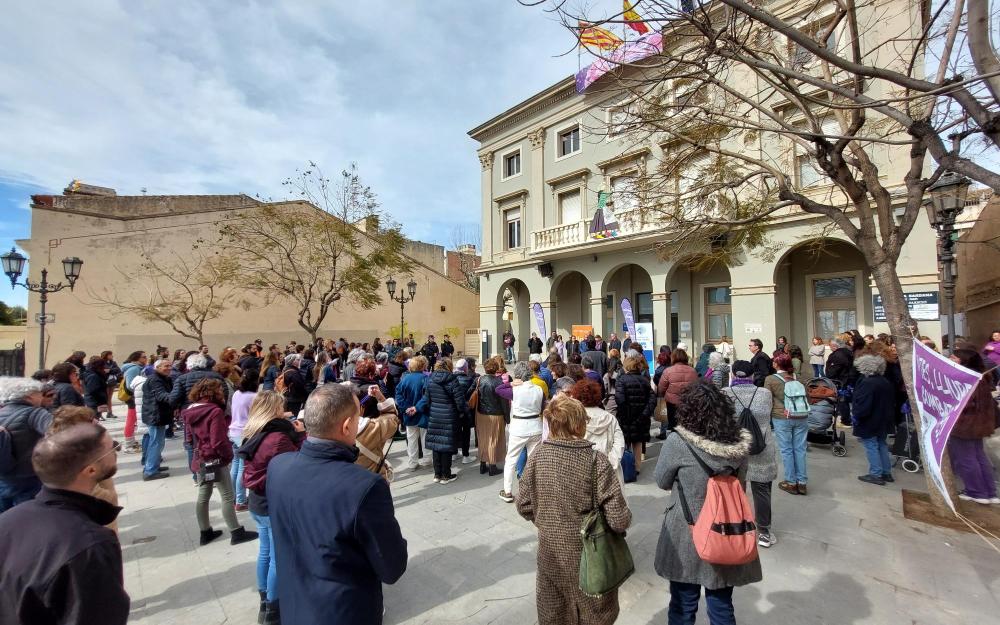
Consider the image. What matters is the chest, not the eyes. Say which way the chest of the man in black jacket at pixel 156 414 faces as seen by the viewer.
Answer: to the viewer's right

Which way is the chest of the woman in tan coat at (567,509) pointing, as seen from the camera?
away from the camera

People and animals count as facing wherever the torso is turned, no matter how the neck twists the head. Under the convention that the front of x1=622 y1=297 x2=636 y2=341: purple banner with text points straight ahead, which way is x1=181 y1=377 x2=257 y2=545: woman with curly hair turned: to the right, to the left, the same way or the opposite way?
the opposite way

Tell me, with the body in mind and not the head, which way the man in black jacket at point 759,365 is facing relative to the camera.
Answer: to the viewer's left

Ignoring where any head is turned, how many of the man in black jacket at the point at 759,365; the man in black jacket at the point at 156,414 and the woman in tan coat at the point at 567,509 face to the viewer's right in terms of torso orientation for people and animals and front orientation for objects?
1

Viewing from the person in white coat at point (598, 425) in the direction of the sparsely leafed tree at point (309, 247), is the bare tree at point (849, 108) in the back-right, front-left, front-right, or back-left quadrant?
back-right

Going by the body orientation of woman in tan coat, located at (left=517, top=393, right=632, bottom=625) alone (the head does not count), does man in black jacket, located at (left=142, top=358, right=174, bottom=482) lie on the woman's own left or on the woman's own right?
on the woman's own left

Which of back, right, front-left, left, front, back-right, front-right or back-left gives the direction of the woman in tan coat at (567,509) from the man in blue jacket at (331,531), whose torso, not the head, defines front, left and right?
front-right

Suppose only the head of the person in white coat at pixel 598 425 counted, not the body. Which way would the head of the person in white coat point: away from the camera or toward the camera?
away from the camera

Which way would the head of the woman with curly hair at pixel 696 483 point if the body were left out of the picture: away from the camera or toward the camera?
away from the camera

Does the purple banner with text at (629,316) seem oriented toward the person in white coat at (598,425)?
yes
